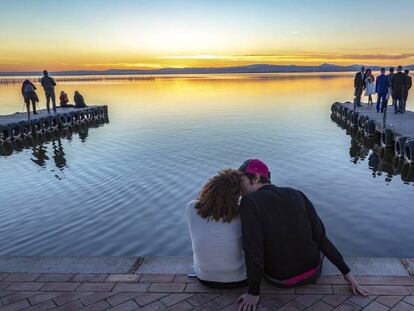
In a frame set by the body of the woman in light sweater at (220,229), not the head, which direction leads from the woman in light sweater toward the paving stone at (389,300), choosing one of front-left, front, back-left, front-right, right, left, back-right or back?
right

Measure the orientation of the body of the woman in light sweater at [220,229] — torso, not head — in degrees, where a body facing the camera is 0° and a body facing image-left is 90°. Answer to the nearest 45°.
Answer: approximately 180°

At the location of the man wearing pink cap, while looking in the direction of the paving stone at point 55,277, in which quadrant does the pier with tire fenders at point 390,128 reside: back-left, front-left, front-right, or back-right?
back-right

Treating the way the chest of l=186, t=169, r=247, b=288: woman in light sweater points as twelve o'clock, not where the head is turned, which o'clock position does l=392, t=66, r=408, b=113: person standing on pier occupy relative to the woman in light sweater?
The person standing on pier is roughly at 1 o'clock from the woman in light sweater.

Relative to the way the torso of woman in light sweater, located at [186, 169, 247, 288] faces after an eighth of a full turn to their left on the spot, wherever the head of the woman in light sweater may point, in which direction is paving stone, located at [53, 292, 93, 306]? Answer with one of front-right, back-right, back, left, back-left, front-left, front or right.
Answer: front-left

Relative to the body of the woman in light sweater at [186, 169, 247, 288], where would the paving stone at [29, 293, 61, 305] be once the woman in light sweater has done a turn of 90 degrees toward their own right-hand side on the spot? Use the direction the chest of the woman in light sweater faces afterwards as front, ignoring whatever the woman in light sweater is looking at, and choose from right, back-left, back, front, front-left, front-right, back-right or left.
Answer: back

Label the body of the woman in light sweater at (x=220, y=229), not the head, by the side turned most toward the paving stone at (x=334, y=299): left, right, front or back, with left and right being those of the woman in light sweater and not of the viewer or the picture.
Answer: right
